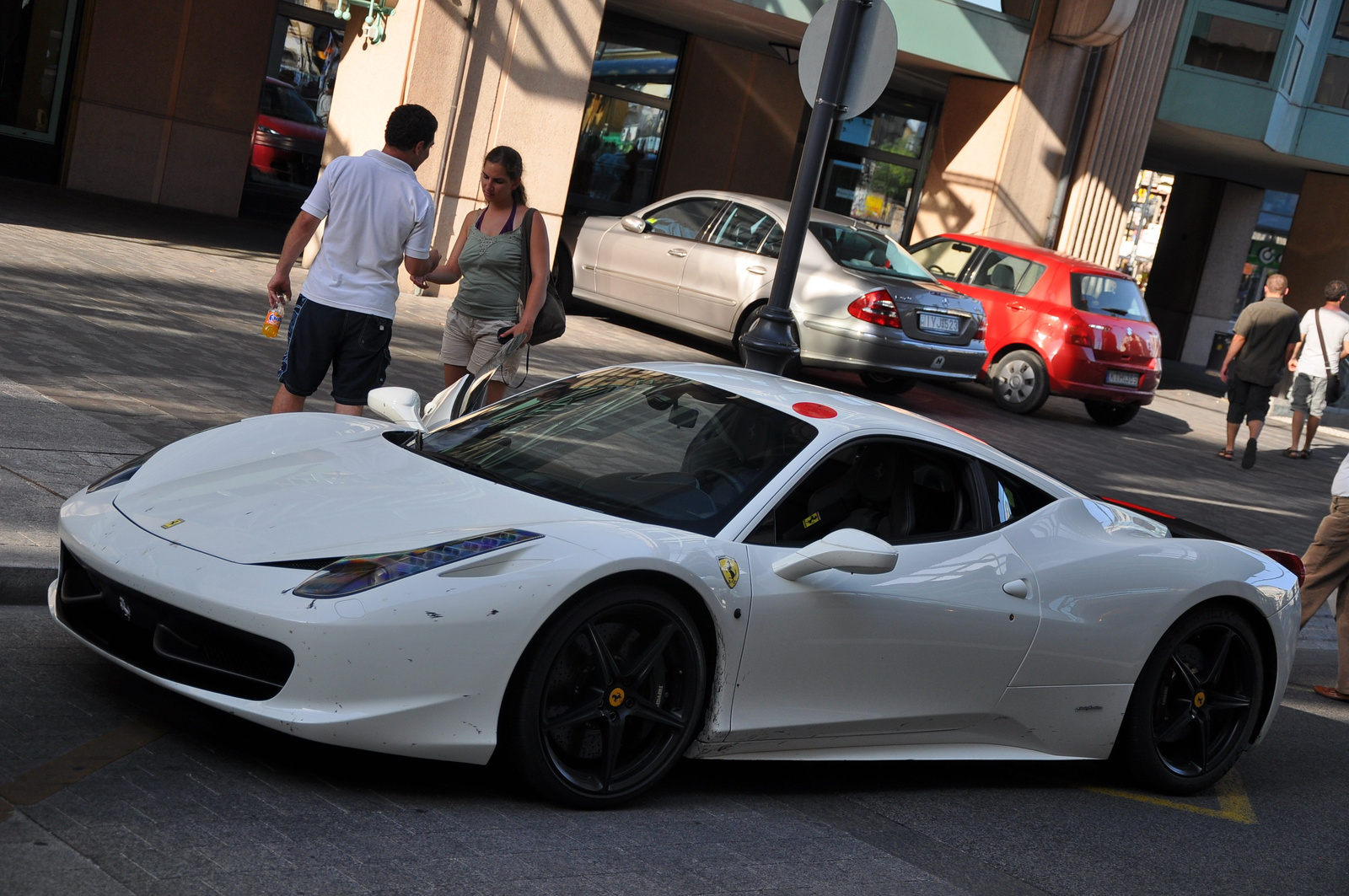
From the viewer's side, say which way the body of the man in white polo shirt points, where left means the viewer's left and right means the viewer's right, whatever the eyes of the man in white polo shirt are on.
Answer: facing away from the viewer and to the right of the viewer

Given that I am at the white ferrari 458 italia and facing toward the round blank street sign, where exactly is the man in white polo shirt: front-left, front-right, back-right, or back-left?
front-left

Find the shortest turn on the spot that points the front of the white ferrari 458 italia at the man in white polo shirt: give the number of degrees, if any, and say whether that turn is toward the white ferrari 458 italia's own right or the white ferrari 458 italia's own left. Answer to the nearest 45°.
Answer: approximately 90° to the white ferrari 458 italia's own right

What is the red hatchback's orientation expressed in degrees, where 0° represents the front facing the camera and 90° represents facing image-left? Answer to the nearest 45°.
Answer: approximately 135°

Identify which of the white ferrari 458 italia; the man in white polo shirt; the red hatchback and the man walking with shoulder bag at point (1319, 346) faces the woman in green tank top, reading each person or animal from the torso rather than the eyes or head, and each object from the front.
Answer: the man in white polo shirt

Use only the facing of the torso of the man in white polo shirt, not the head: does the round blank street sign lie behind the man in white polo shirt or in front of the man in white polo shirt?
in front

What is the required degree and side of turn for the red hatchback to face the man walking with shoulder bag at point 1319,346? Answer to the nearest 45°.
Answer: approximately 135° to its right

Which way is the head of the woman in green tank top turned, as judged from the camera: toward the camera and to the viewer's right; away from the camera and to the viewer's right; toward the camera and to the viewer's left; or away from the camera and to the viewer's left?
toward the camera and to the viewer's left

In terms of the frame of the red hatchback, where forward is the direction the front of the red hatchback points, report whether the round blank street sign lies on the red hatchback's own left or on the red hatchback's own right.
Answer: on the red hatchback's own left

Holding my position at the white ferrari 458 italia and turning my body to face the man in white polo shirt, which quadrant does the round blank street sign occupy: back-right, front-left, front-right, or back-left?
front-right

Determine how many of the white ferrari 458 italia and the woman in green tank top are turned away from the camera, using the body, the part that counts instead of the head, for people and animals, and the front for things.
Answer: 0

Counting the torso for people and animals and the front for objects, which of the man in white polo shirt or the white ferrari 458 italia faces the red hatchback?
the man in white polo shirt
